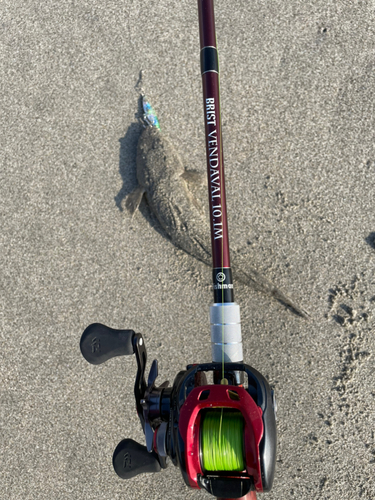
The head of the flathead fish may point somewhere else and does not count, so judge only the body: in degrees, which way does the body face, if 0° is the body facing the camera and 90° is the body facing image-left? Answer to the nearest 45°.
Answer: approximately 135°
